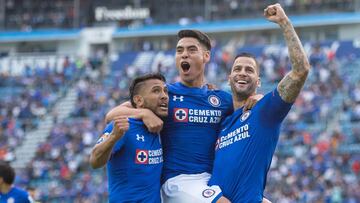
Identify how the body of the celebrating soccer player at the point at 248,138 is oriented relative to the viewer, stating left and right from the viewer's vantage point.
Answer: facing the viewer and to the left of the viewer

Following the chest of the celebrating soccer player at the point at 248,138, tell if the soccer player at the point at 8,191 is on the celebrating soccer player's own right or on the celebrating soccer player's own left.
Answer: on the celebrating soccer player's own right

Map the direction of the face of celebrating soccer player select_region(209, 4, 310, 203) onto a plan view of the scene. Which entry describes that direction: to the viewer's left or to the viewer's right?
to the viewer's left

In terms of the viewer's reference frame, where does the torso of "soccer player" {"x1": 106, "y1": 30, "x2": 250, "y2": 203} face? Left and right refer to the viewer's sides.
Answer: facing the viewer

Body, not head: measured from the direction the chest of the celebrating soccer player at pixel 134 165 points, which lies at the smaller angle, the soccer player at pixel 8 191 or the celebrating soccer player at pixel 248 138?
the celebrating soccer player

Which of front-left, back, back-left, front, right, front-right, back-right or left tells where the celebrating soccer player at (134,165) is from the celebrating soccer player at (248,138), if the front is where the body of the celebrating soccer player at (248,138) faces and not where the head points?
front-right

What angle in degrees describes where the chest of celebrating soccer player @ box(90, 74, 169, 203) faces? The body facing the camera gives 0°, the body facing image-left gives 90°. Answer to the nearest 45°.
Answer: approximately 315°
